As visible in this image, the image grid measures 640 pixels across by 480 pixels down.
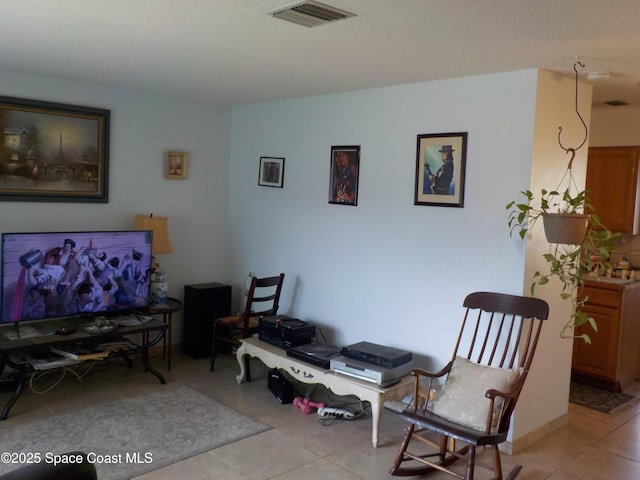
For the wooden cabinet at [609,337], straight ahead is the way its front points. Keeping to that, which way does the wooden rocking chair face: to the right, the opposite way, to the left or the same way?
the same way

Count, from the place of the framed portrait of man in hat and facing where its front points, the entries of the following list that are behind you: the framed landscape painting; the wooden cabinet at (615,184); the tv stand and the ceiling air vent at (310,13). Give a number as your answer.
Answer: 1

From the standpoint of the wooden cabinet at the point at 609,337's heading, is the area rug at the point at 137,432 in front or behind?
in front

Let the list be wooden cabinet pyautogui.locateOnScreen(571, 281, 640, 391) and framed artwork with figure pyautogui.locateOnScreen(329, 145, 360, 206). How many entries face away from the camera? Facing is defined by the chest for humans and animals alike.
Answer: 0

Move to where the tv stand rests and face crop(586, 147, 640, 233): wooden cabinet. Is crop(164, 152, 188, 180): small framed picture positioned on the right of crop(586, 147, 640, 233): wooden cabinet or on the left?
left

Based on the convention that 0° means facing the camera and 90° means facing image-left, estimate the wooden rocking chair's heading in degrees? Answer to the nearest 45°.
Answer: approximately 45°

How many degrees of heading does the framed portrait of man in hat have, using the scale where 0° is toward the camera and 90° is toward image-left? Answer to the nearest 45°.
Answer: approximately 45°

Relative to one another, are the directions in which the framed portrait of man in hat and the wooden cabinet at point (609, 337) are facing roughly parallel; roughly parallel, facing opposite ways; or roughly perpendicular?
roughly parallel

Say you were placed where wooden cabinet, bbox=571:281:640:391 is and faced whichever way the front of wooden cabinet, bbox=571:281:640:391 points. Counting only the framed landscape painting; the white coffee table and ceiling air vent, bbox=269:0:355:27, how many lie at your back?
0

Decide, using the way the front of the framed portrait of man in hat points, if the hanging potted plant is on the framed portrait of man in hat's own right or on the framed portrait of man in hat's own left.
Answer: on the framed portrait of man in hat's own left

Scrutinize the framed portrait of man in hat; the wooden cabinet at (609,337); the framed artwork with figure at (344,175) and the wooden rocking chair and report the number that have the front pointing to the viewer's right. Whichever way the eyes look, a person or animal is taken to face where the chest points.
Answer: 0

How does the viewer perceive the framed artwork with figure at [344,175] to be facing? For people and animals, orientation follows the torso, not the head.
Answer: facing the viewer and to the left of the viewer

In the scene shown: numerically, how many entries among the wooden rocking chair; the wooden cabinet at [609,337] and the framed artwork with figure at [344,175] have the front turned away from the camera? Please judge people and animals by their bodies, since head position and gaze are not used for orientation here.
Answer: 0

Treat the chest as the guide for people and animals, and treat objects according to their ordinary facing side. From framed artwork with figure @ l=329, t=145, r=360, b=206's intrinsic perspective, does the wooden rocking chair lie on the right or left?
on its left

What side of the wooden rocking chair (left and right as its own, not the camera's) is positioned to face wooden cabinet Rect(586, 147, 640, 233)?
back
